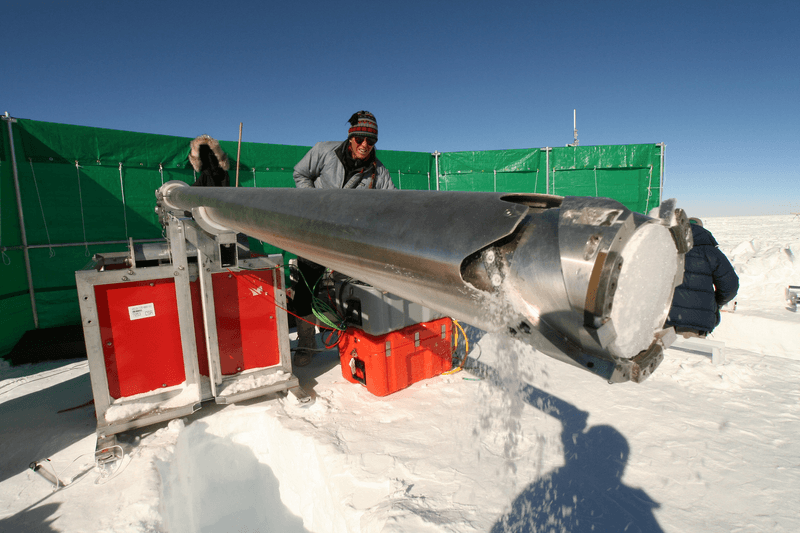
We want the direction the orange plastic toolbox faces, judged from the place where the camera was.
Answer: facing the viewer and to the right of the viewer

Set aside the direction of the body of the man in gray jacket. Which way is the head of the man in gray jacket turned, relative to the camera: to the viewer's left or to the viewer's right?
to the viewer's right

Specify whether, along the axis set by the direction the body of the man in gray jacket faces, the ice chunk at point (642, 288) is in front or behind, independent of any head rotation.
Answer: in front

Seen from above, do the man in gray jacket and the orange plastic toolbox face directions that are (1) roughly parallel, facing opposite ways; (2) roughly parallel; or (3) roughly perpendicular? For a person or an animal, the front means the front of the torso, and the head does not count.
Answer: roughly parallel

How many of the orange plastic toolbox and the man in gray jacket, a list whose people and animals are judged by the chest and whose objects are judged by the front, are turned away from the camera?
0

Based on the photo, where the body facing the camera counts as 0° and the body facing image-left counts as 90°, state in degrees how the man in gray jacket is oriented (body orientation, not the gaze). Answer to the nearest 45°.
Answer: approximately 315°

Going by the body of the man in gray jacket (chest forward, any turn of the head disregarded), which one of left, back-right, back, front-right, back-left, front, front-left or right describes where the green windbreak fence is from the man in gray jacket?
back

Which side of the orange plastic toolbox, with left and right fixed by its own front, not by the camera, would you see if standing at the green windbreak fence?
back
